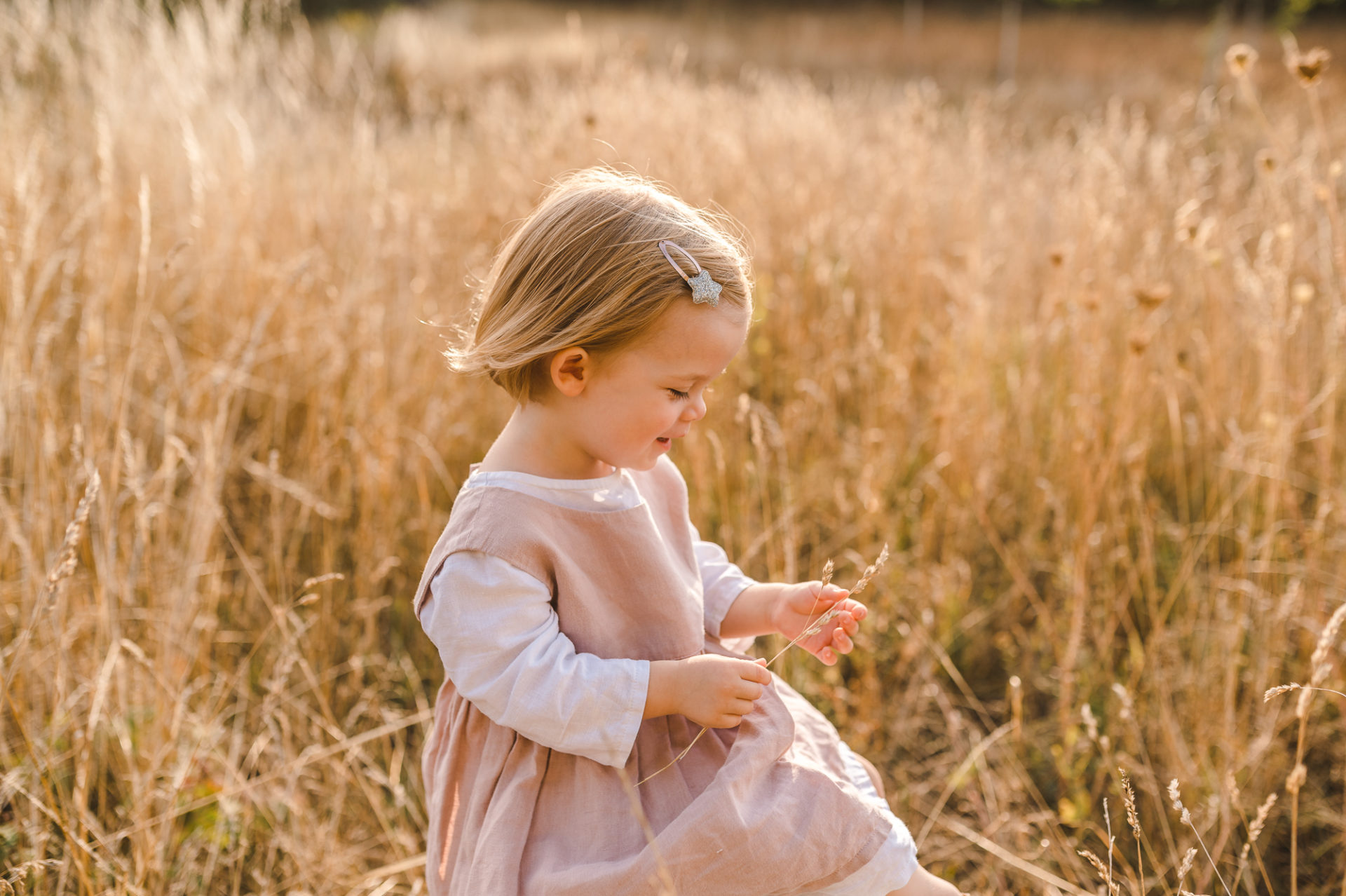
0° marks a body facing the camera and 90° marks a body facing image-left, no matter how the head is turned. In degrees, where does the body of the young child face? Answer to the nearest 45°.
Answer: approximately 315°

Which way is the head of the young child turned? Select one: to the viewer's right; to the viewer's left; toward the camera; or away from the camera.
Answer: to the viewer's right
